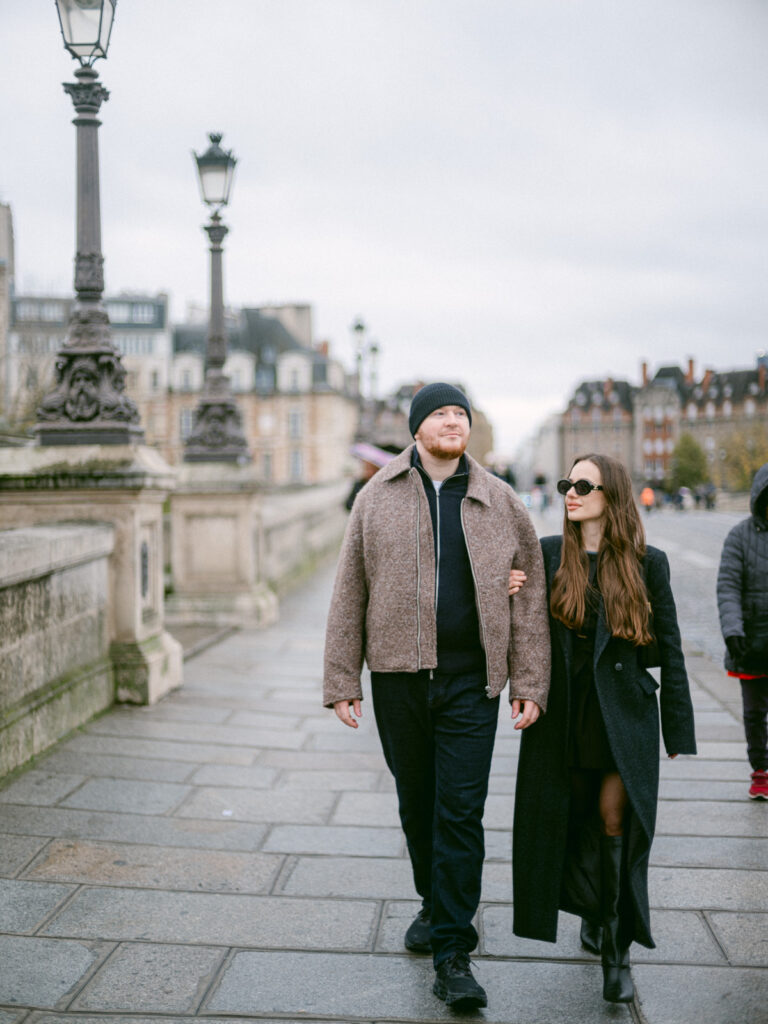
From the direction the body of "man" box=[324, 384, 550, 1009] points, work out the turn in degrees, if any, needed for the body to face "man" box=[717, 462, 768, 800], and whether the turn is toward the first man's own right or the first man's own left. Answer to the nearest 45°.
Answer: approximately 135° to the first man's own left

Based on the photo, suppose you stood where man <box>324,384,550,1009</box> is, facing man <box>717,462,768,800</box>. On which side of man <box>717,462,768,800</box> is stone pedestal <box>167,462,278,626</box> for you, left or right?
left

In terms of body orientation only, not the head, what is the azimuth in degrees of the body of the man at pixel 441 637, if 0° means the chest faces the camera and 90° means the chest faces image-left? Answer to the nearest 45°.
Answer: approximately 0°

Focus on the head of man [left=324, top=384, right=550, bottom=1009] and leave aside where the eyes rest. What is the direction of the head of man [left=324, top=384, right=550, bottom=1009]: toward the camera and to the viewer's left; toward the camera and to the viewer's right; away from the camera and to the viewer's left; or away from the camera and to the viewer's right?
toward the camera and to the viewer's right

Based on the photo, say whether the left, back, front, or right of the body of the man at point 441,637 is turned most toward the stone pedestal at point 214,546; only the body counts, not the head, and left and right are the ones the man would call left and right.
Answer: back

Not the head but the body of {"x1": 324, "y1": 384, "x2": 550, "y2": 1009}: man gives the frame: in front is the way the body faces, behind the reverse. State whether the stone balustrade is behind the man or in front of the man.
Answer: behind
